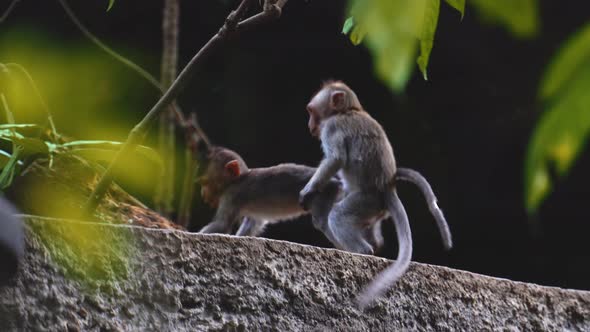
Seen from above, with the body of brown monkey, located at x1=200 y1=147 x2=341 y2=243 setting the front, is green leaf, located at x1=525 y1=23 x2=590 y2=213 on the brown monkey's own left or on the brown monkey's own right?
on the brown monkey's own left

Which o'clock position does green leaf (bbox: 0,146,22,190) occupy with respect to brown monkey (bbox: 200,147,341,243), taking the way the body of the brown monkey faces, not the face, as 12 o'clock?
The green leaf is roughly at 12 o'clock from the brown monkey.

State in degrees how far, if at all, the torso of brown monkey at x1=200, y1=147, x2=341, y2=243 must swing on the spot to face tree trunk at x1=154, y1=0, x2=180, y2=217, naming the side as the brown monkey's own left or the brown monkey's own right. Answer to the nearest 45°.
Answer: approximately 45° to the brown monkey's own right

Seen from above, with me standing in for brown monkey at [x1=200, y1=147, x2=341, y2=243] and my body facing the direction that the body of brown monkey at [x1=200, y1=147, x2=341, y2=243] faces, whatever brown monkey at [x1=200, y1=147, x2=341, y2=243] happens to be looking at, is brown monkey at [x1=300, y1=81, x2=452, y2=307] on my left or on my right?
on my left

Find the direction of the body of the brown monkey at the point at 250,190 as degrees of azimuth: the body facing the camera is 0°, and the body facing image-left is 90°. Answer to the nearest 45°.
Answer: approximately 90°

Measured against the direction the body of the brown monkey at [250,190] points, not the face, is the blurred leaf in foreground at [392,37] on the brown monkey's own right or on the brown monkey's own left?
on the brown monkey's own left

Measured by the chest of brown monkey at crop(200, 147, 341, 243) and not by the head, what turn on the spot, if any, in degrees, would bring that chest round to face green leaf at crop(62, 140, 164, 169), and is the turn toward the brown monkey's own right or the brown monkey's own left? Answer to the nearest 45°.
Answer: approximately 45° to the brown monkey's own left

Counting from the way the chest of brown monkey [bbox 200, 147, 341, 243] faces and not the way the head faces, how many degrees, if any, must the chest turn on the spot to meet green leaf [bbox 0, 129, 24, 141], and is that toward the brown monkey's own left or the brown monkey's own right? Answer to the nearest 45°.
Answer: approximately 45° to the brown monkey's own left
